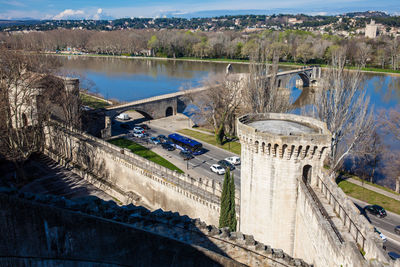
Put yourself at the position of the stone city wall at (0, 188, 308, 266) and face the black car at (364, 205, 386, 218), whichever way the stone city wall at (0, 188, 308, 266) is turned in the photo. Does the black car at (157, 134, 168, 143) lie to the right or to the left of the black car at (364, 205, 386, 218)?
left

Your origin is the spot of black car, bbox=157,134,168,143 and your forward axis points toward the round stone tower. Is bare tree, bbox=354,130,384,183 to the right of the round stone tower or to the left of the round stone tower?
left
